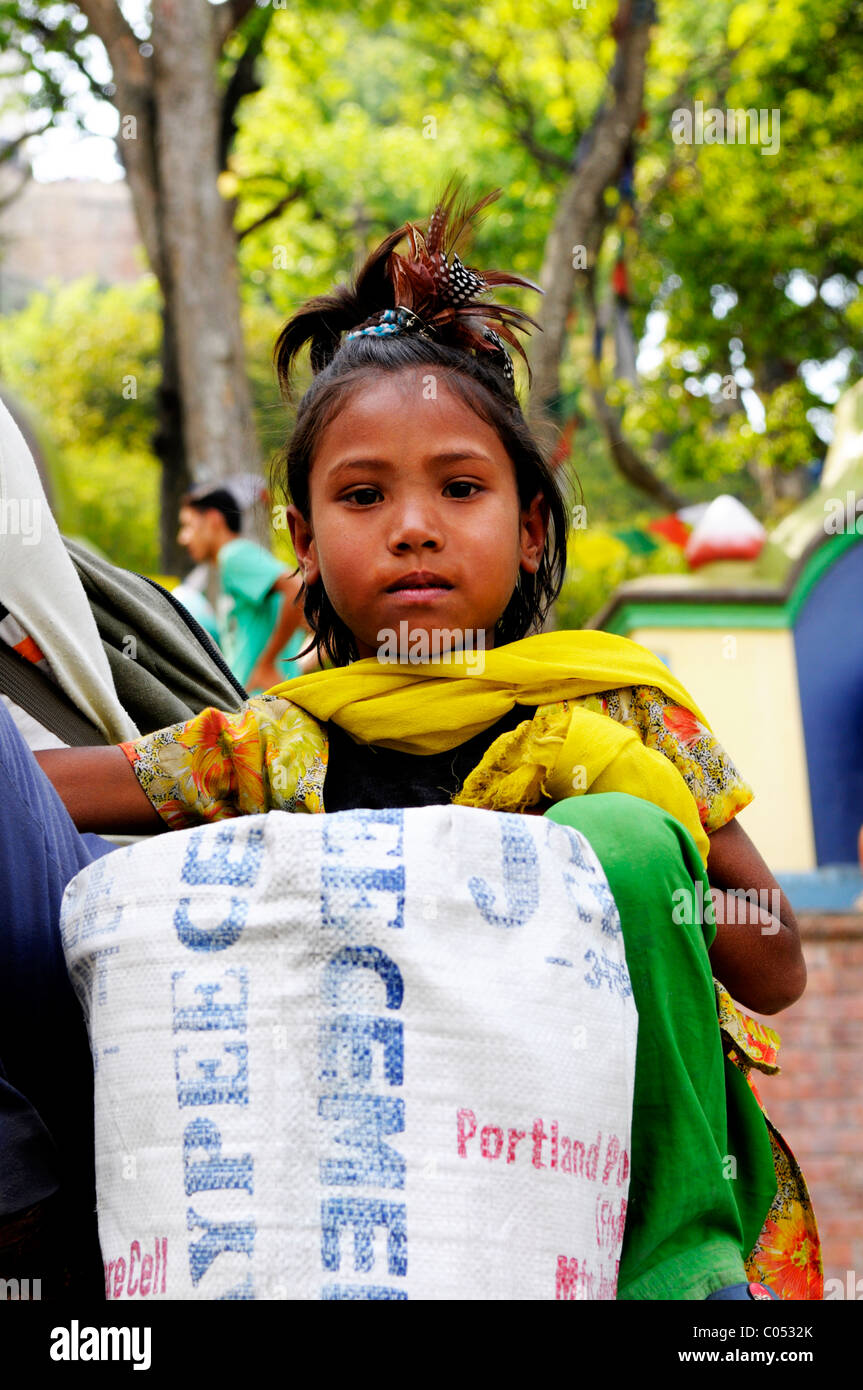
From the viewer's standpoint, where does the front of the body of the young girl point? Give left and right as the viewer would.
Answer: facing the viewer

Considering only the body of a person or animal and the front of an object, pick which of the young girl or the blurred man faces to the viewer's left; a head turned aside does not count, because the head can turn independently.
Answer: the blurred man

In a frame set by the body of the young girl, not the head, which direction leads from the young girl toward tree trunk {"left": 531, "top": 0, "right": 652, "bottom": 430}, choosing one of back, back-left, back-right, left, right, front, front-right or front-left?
back

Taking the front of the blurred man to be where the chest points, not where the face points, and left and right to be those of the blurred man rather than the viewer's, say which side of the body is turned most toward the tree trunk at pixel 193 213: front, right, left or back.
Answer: right

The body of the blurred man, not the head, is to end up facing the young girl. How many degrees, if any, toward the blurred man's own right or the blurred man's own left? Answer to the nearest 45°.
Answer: approximately 90° to the blurred man's own left

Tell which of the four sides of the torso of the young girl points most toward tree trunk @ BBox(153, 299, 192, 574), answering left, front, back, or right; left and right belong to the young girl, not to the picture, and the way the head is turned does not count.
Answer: back

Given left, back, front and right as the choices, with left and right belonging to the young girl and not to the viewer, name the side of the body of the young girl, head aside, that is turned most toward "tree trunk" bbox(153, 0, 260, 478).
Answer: back

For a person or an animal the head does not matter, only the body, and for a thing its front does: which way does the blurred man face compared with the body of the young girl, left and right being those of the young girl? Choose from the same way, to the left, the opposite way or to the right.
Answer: to the right

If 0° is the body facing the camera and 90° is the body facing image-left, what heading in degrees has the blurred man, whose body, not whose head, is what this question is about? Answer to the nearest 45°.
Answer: approximately 90°

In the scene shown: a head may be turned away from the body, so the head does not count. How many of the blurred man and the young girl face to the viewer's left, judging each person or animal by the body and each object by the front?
1
